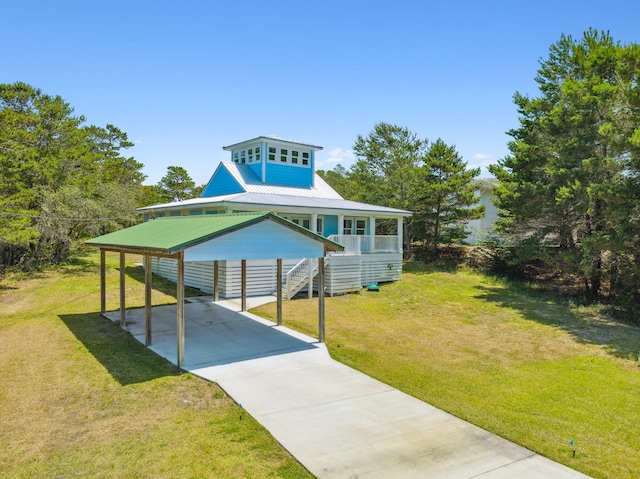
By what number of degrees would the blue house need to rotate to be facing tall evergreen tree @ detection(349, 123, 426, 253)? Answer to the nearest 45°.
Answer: approximately 90° to its left

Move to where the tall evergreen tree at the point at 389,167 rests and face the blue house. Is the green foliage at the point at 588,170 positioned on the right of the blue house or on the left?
left

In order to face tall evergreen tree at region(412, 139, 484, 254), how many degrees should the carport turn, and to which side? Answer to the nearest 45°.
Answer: approximately 90° to its left

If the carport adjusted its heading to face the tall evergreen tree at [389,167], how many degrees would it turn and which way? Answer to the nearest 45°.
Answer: approximately 90° to its left

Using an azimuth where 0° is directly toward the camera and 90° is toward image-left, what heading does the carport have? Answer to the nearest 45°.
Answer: approximately 315°

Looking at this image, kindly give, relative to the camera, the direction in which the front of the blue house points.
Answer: facing the viewer and to the right of the viewer

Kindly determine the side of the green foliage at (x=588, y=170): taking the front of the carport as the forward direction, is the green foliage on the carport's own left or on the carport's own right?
on the carport's own left

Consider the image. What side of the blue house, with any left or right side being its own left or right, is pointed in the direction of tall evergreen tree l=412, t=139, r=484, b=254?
left

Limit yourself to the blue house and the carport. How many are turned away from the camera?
0
